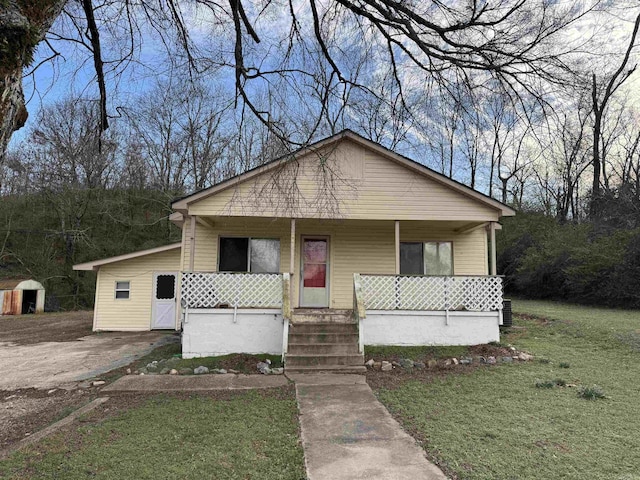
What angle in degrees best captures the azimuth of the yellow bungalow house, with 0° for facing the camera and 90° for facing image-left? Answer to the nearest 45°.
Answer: approximately 0°

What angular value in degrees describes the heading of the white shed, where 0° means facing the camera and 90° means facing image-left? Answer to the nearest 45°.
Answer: approximately 315°

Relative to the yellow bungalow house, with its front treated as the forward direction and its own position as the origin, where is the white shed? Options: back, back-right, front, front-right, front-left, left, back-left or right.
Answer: back-right
